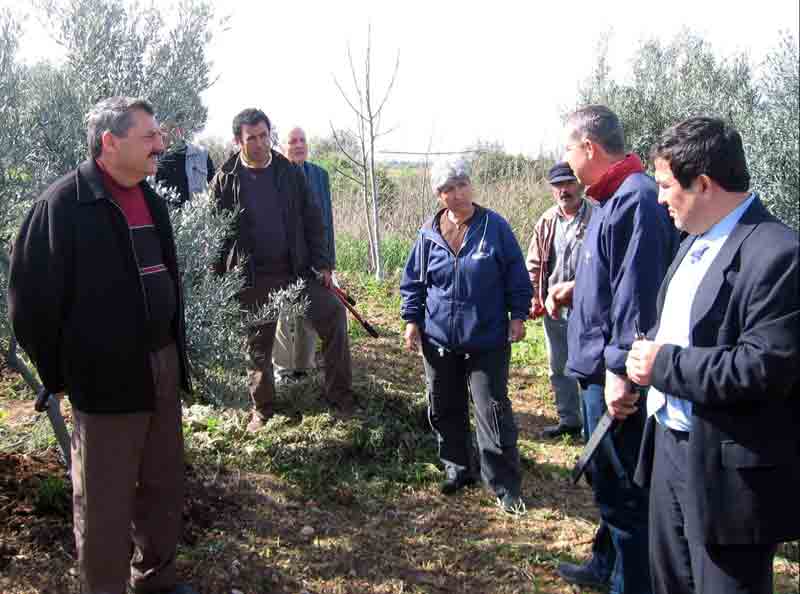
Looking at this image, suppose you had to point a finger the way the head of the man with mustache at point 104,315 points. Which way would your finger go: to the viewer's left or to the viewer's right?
to the viewer's right

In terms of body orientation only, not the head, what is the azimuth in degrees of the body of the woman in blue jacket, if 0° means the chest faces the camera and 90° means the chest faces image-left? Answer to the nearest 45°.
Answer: approximately 0°

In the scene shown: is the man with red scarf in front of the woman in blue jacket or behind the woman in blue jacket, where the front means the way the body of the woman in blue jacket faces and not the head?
in front

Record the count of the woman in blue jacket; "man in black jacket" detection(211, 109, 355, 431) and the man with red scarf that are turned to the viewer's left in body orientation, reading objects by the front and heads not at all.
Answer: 1

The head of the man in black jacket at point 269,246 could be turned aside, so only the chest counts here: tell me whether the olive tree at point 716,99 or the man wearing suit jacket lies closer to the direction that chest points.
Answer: the man wearing suit jacket

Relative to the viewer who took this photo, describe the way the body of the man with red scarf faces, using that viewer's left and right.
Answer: facing to the left of the viewer

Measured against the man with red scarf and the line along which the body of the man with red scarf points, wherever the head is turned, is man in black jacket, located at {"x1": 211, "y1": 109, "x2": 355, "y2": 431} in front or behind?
in front

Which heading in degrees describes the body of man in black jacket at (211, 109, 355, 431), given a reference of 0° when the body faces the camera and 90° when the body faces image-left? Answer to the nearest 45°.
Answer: approximately 0°

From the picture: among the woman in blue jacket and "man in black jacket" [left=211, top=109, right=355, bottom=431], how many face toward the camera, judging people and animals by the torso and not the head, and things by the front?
2

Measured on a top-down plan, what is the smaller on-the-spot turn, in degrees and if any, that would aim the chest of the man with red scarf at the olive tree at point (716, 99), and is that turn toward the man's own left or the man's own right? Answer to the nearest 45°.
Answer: approximately 90° to the man's own right
